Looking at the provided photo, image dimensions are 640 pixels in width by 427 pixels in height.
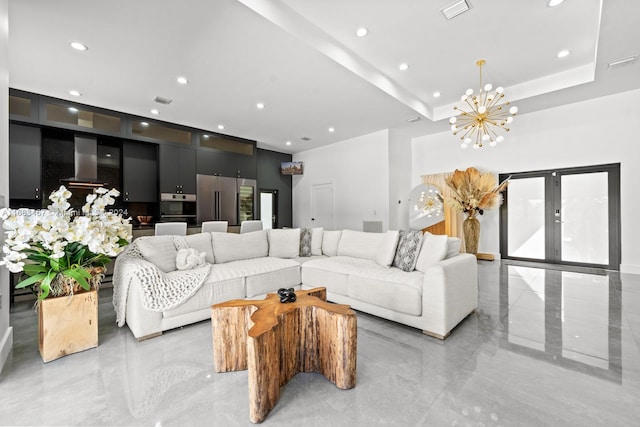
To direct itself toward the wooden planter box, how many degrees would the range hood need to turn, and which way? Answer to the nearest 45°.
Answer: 0° — it already faces it

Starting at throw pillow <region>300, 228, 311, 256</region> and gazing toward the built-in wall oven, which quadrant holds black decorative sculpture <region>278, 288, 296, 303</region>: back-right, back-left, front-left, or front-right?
back-left

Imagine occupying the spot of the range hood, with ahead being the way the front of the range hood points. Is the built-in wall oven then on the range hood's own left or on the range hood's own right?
on the range hood's own left

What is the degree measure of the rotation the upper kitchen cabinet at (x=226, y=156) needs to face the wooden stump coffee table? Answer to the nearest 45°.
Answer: approximately 45° to its right

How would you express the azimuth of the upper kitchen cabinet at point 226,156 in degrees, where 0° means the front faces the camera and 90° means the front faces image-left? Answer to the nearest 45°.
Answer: approximately 315°

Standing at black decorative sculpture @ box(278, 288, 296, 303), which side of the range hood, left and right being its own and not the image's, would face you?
front

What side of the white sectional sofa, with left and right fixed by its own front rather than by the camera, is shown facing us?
front

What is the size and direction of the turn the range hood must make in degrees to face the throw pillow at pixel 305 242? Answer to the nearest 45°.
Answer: approximately 45° to its left

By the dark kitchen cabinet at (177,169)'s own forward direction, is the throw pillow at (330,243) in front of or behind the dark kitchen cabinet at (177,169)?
in front

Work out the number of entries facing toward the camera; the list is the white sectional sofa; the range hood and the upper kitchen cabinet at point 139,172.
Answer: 3

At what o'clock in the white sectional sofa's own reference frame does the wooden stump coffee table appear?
The wooden stump coffee table is roughly at 12 o'clock from the white sectional sofa.

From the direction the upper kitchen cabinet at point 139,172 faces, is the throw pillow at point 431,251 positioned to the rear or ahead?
ahead

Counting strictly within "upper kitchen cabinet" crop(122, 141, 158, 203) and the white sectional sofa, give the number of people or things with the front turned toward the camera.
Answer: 2

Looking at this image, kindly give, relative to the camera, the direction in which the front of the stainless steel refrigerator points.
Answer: facing the viewer and to the right of the viewer

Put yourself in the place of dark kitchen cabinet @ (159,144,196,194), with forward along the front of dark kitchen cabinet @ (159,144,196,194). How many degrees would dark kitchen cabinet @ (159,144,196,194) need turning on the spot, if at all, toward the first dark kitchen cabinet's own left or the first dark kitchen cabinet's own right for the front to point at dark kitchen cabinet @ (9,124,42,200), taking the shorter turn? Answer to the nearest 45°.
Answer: approximately 135° to the first dark kitchen cabinet's own right
